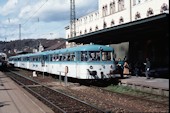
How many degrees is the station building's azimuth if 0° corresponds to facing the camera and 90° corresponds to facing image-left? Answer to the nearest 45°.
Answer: approximately 45°

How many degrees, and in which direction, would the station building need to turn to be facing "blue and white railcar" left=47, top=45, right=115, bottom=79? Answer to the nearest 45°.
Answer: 0° — it already faces it
